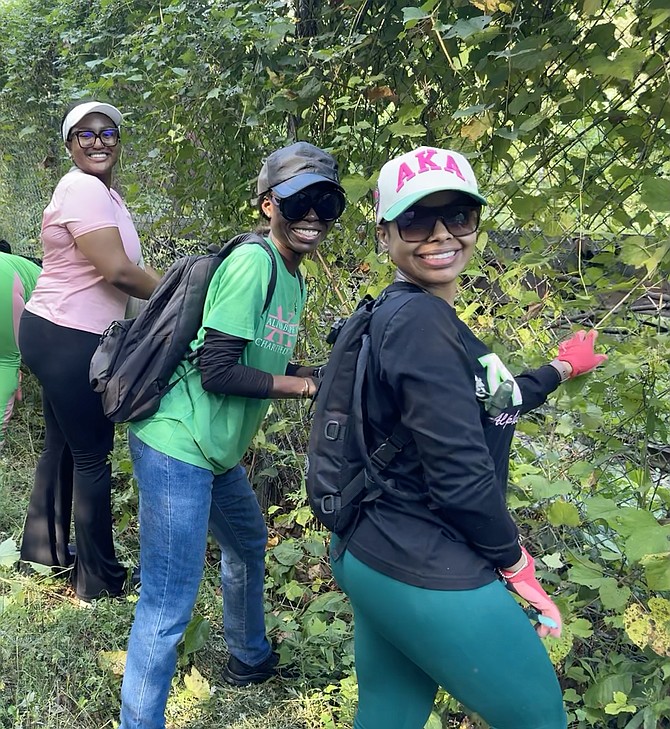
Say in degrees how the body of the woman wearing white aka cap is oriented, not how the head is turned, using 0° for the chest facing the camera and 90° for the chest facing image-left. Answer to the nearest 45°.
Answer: approximately 270°

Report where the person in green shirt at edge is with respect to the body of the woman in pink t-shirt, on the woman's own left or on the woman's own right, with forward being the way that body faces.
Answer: on the woman's own left

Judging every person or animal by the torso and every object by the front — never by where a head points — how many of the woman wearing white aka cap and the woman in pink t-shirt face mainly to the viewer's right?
2

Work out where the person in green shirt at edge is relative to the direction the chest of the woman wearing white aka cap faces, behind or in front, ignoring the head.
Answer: behind

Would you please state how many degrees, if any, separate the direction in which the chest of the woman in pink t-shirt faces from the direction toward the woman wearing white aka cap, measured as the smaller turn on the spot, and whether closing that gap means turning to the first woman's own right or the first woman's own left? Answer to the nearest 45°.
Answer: approximately 90° to the first woman's own right

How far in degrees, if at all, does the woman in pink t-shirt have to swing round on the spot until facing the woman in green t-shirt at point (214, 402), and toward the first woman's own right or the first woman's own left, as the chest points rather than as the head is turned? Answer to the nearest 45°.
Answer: approximately 90° to the first woman's own right

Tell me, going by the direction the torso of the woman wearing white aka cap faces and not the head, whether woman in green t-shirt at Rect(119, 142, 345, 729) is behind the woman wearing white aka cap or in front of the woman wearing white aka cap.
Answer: behind

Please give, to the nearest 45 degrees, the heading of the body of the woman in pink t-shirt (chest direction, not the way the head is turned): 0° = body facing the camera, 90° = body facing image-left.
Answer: approximately 270°

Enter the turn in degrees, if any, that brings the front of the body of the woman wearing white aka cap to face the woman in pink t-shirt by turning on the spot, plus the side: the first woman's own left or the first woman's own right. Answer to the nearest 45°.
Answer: approximately 135° to the first woman's own left
